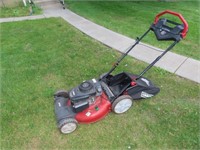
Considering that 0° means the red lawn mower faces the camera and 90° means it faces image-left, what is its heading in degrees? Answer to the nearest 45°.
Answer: approximately 45°
